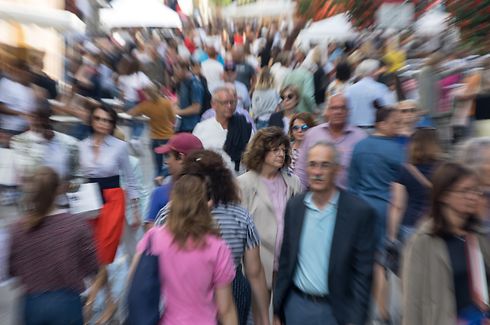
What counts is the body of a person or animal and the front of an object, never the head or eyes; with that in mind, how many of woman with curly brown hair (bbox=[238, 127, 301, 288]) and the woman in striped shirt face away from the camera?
1

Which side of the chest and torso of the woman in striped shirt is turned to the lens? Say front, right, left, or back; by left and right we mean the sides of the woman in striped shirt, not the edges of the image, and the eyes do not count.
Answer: back

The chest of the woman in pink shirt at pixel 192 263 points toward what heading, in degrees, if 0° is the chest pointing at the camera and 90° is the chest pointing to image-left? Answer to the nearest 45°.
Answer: approximately 180°

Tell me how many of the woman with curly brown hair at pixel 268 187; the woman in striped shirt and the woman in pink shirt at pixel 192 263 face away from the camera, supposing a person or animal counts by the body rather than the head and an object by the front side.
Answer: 2

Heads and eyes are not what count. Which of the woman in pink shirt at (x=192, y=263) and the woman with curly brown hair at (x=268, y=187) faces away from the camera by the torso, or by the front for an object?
the woman in pink shirt
